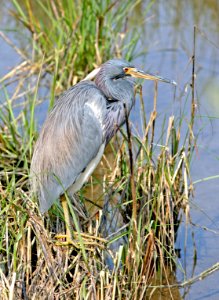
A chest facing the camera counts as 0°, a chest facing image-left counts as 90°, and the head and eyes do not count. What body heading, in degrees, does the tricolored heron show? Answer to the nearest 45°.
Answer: approximately 270°
